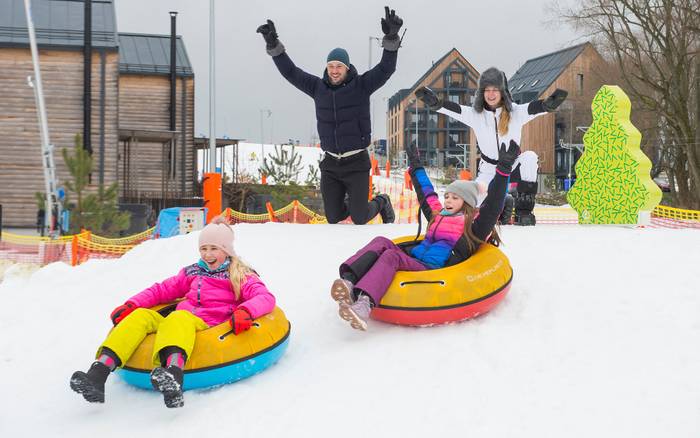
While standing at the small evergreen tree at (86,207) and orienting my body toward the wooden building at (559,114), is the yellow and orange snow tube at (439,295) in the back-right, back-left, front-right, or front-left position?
back-right

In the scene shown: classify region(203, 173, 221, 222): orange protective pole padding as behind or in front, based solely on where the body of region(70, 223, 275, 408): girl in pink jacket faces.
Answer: behind

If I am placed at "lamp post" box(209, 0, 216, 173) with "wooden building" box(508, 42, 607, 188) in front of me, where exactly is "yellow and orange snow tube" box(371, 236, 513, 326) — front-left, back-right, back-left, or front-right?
back-right

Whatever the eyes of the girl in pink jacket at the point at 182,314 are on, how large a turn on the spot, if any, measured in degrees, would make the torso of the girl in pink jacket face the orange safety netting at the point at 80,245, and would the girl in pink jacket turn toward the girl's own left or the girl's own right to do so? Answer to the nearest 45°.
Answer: approximately 135° to the girl's own right

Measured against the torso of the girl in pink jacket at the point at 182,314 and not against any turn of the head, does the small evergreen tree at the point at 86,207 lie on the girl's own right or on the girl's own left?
on the girl's own right

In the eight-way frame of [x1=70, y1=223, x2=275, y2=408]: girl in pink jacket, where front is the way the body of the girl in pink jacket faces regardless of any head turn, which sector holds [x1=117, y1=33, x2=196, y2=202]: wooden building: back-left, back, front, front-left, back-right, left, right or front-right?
back-right

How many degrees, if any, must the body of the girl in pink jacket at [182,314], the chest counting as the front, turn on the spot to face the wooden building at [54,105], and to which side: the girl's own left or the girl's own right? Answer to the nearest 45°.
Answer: approximately 135° to the girl's own right

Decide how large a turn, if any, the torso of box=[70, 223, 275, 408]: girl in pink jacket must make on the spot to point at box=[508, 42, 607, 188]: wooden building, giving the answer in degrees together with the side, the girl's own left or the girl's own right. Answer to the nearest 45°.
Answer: approximately 180°

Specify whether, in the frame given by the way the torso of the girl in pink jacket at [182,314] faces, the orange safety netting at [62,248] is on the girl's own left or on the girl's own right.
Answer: on the girl's own right

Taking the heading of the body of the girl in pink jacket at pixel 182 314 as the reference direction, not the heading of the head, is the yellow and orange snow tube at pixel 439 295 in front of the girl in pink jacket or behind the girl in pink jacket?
behind

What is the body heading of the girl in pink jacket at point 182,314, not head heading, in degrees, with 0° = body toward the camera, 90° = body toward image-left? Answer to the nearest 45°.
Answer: approximately 45°

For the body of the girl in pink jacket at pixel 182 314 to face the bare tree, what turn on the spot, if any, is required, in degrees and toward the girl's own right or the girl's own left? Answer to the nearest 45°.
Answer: approximately 180°
